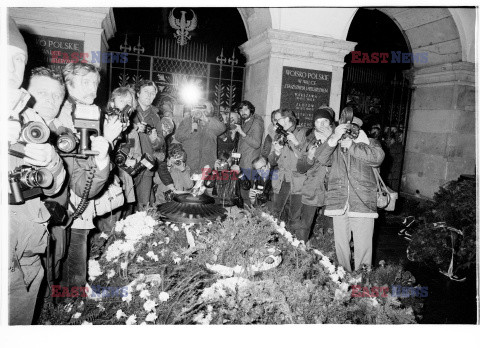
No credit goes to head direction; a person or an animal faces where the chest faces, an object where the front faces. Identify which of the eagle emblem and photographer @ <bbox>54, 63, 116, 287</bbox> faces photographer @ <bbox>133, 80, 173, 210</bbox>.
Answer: the eagle emblem

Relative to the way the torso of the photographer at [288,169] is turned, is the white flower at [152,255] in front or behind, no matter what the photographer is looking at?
in front
